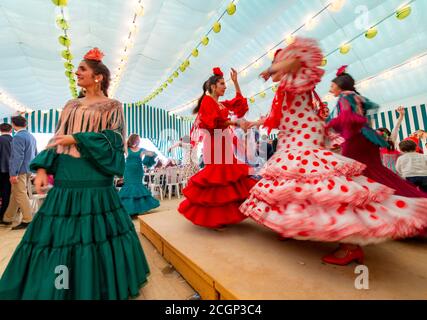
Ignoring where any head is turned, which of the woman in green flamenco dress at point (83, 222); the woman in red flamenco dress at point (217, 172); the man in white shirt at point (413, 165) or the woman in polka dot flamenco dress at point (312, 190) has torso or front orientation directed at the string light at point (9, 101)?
the woman in polka dot flamenco dress at point (312, 190)

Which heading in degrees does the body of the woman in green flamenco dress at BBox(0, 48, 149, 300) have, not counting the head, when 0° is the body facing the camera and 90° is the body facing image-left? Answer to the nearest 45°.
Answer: approximately 45°

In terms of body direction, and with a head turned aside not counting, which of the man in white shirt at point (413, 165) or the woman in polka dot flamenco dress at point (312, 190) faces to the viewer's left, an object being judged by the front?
the woman in polka dot flamenco dress

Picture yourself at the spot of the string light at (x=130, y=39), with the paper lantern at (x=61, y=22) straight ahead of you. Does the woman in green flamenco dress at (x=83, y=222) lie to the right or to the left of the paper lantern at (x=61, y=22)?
left

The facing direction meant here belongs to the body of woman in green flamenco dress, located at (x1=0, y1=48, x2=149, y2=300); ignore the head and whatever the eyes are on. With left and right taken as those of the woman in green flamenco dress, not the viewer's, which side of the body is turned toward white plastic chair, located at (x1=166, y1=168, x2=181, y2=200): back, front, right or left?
back

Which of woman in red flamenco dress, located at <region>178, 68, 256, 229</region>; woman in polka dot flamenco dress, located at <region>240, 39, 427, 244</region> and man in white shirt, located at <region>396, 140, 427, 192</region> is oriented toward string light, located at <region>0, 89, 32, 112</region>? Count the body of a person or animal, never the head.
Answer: woman in polka dot flamenco dress, located at <region>240, 39, 427, 244</region>

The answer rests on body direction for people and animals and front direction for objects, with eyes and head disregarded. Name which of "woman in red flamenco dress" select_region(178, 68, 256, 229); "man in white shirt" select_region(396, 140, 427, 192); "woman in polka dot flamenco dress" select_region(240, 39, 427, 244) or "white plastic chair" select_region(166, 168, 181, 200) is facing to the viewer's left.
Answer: "woman in polka dot flamenco dress" select_region(240, 39, 427, 244)

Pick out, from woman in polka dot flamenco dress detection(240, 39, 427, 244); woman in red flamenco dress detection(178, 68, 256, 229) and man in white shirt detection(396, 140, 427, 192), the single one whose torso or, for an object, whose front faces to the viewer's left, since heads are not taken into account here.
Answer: woman in polka dot flamenco dress detection(240, 39, 427, 244)

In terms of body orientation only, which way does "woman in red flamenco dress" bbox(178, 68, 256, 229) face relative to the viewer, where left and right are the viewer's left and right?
facing to the right of the viewer

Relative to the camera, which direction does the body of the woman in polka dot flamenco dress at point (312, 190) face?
to the viewer's left
